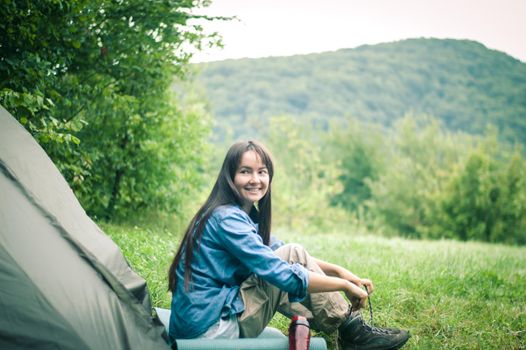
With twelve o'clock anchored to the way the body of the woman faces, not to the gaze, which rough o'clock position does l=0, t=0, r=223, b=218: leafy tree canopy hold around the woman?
The leafy tree canopy is roughly at 8 o'clock from the woman.

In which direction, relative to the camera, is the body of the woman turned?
to the viewer's right

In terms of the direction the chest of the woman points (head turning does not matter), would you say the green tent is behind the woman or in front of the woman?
behind

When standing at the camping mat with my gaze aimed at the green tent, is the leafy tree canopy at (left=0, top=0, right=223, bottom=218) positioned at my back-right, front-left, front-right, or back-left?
front-right
